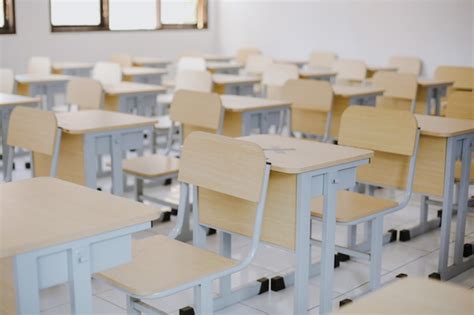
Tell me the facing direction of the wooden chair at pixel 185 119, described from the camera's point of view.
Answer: facing the viewer and to the left of the viewer

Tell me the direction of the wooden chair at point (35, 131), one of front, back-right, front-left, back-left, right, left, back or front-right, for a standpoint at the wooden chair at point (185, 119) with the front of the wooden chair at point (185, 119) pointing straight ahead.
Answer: front

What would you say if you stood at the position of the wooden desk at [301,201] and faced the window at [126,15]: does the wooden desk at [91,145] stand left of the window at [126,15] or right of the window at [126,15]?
left

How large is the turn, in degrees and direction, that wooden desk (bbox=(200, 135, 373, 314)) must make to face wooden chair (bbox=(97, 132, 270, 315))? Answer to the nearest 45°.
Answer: approximately 180°

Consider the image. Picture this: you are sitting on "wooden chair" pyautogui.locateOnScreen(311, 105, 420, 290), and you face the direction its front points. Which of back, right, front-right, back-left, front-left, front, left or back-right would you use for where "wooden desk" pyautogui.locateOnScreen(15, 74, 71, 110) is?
right

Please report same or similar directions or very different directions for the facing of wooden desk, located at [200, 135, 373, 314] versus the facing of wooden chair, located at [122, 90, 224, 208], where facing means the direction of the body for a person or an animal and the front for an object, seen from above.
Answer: very different directions

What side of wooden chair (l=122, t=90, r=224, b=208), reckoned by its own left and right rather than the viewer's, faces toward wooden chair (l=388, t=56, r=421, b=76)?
back

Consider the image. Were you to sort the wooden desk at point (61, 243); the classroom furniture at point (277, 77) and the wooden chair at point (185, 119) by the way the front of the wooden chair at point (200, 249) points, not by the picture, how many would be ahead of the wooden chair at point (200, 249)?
1

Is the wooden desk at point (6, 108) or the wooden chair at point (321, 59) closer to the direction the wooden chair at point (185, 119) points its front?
the wooden desk
